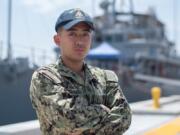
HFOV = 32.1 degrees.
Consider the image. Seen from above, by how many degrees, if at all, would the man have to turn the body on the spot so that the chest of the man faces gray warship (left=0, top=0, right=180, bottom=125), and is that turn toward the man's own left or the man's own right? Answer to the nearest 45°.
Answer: approximately 135° to the man's own left

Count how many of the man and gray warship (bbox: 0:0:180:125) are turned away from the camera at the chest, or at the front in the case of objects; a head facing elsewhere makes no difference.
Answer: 0

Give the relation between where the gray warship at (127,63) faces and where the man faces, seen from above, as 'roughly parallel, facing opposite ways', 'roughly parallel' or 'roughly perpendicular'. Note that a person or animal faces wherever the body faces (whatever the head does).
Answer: roughly perpendicular

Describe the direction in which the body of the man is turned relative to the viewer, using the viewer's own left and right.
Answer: facing the viewer and to the right of the viewer
